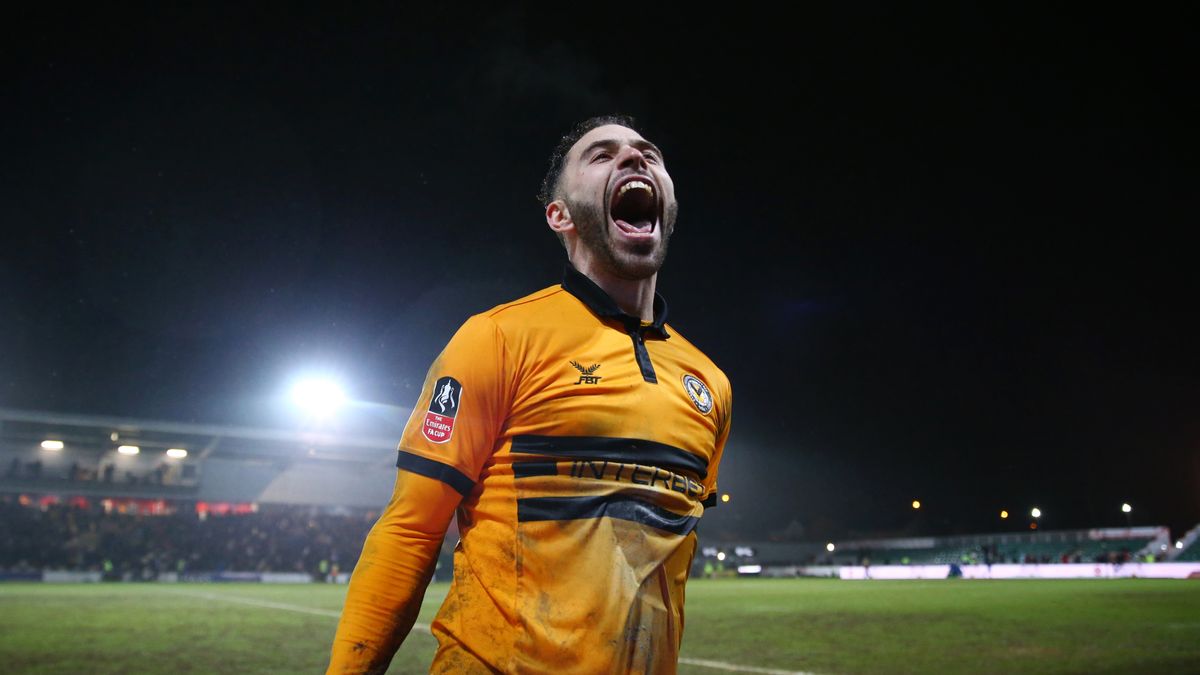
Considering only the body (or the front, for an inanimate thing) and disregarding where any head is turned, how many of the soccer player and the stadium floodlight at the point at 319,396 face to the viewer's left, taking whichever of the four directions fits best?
0

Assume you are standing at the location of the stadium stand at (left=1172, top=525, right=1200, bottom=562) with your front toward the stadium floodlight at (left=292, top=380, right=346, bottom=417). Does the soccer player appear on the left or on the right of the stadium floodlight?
left

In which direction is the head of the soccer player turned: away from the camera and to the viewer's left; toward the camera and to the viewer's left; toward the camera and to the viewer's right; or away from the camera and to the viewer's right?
toward the camera and to the viewer's right

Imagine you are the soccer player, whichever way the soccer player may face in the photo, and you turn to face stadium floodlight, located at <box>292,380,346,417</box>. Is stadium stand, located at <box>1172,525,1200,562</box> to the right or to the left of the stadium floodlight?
right

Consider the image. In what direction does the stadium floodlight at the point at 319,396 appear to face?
toward the camera

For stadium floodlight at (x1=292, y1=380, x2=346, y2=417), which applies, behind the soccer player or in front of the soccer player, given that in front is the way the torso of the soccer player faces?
behind

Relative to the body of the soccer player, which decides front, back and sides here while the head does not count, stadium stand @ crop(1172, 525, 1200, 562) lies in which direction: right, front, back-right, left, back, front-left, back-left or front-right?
left

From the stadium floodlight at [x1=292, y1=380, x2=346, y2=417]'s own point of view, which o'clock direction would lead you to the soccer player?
The soccer player is roughly at 12 o'clock from the stadium floodlight.

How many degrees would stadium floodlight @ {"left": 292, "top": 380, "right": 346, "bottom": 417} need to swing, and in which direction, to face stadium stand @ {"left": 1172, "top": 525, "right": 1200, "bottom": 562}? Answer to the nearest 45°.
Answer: approximately 90° to its left

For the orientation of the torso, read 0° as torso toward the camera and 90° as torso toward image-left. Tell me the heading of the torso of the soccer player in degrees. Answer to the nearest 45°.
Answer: approximately 315°

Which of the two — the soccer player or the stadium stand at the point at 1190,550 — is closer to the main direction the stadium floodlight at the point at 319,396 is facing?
the soccer player
